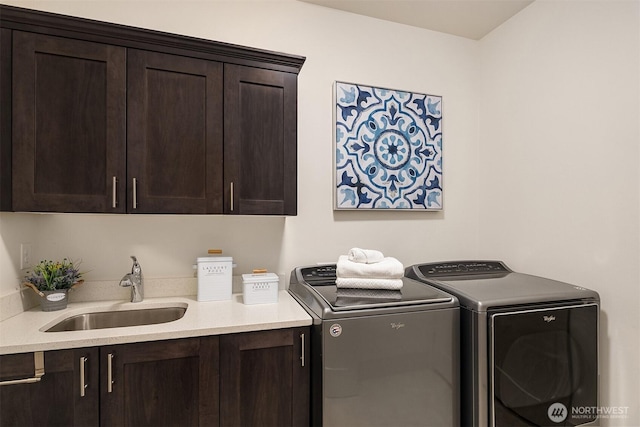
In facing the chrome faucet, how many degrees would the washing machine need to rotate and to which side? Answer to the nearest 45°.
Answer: approximately 135° to its right

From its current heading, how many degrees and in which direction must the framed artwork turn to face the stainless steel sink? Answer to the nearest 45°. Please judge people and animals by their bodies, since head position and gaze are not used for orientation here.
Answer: approximately 90° to its right

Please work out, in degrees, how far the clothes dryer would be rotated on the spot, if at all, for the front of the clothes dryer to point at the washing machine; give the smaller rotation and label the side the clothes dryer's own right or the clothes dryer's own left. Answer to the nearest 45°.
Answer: approximately 90° to the clothes dryer's own right

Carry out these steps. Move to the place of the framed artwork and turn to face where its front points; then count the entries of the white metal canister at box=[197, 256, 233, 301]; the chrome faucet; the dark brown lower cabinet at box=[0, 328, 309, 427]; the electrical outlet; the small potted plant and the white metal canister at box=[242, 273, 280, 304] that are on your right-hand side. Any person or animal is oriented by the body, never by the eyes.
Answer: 6

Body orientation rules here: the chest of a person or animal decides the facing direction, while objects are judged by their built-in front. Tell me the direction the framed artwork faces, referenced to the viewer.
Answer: facing the viewer and to the right of the viewer

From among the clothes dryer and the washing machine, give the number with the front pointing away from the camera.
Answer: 0

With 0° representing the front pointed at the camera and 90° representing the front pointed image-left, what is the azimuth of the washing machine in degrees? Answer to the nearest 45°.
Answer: approximately 315°

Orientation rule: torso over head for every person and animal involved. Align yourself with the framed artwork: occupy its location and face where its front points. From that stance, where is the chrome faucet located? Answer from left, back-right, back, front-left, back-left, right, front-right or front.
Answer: right
